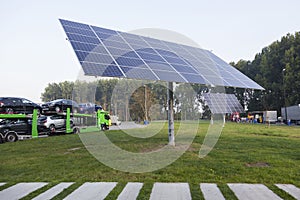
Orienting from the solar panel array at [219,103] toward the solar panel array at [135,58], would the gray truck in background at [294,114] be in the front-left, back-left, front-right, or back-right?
back-left

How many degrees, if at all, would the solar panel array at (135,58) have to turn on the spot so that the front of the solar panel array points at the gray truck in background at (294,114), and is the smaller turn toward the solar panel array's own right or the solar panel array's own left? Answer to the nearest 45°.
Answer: approximately 90° to the solar panel array's own left

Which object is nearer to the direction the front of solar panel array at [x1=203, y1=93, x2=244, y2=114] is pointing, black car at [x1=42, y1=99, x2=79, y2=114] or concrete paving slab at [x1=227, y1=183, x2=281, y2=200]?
the concrete paving slab

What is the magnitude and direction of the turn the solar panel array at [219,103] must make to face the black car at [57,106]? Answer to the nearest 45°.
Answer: approximately 90° to its right

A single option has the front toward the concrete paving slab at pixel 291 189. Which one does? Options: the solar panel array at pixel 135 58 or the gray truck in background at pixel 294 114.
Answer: the solar panel array

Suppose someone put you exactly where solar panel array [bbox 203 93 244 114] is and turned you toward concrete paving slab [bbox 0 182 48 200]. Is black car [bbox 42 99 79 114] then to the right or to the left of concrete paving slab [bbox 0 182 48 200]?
right

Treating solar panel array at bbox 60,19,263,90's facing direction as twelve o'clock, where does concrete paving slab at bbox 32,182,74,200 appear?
The concrete paving slab is roughly at 2 o'clock from the solar panel array.

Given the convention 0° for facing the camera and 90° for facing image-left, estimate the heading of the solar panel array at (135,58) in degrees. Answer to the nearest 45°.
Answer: approximately 315°
